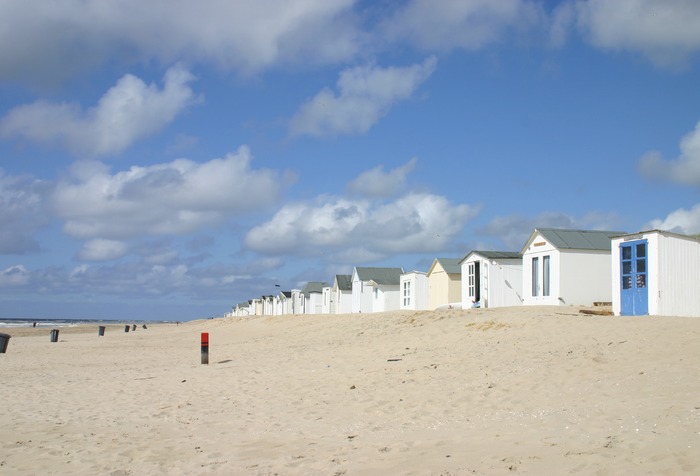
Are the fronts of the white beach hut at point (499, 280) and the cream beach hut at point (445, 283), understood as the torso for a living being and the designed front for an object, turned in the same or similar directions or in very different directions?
same or similar directions

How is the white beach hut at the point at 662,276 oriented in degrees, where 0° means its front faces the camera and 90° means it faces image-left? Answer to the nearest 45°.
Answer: approximately 45°

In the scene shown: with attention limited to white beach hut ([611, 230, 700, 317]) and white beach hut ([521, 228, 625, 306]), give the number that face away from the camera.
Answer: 0

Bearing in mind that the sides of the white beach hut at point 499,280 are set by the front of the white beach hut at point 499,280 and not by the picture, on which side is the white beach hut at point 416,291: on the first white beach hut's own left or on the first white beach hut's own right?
on the first white beach hut's own right

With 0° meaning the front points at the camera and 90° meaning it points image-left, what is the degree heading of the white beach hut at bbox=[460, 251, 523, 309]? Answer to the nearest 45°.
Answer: approximately 45°

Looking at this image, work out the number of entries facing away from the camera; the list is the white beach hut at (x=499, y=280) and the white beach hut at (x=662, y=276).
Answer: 0

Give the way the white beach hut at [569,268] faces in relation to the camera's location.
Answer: facing the viewer and to the left of the viewer
